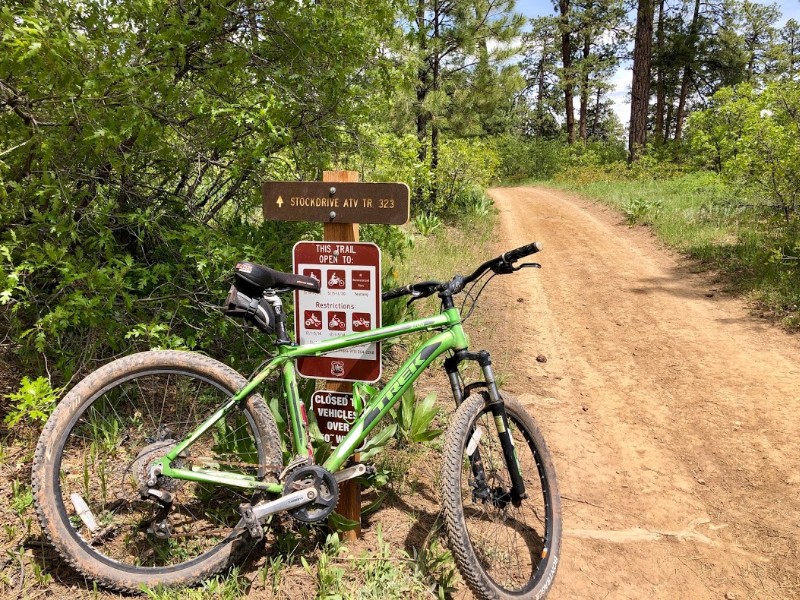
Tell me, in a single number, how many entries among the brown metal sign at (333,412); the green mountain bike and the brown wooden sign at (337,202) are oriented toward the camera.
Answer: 2

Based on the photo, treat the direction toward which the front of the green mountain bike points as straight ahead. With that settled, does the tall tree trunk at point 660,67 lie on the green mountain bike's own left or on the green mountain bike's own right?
on the green mountain bike's own left

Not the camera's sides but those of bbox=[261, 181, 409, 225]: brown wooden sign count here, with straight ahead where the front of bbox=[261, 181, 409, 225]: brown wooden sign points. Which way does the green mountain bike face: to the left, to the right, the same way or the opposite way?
to the left

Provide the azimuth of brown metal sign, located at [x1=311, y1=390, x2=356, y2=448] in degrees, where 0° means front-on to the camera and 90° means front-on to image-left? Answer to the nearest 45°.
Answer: approximately 0°

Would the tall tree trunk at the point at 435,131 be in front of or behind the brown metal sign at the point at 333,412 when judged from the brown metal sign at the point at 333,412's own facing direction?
behind

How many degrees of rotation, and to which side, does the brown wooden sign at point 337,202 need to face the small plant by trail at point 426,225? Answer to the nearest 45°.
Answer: approximately 180°

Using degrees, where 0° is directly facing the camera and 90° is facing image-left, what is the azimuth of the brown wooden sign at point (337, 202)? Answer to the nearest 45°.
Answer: approximately 0°

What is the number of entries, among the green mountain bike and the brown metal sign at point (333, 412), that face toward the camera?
1

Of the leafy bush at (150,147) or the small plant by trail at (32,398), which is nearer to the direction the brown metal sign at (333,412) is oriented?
the small plant by trail

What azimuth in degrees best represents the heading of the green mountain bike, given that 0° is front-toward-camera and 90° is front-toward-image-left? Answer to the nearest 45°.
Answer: approximately 270°

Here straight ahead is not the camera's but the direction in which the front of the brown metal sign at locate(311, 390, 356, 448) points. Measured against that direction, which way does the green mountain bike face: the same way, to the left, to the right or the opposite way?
to the left
